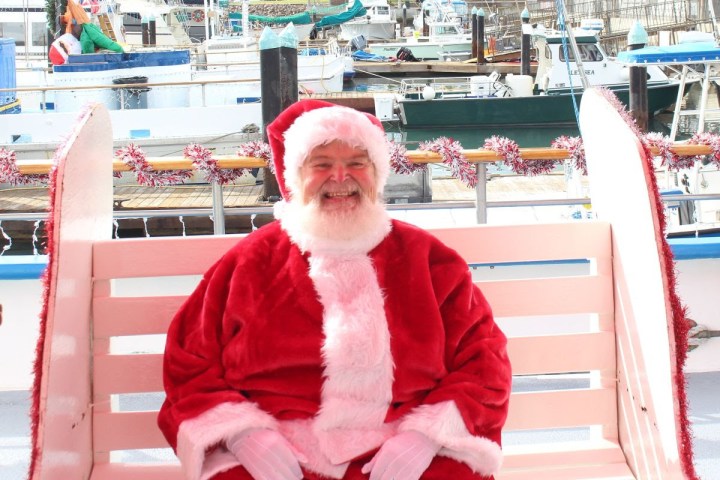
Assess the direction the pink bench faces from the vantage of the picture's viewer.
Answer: facing the viewer

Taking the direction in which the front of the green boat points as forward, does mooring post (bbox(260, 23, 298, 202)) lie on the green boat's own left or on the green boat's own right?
on the green boat's own right

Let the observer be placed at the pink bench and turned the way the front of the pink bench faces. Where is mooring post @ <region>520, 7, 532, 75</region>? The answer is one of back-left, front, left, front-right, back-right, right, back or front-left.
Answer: back

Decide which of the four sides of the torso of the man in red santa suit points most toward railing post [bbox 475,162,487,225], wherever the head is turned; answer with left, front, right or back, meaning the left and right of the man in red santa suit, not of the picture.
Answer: back

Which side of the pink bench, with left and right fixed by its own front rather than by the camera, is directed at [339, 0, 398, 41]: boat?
back

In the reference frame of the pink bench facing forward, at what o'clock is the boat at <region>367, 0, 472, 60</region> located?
The boat is roughly at 6 o'clock from the pink bench.

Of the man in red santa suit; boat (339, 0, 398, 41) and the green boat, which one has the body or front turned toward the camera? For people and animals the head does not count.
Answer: the man in red santa suit

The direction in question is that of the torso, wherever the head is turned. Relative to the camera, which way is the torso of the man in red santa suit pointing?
toward the camera

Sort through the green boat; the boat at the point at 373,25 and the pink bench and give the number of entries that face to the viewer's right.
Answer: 1
